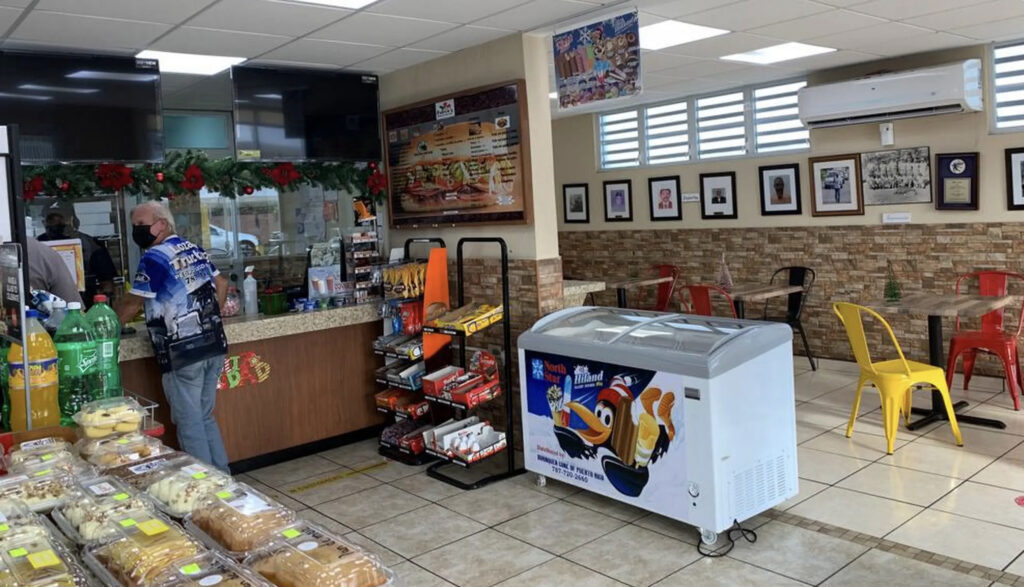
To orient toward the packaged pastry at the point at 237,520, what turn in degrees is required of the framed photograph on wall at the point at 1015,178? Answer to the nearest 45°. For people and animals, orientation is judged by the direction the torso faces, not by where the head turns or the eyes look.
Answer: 0° — it already faces it

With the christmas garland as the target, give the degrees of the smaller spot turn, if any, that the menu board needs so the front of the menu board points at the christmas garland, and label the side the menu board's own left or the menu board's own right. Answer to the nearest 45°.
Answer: approximately 45° to the menu board's own right

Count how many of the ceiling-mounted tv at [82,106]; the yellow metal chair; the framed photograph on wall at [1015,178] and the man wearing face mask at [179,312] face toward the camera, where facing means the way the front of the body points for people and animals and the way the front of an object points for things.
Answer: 2

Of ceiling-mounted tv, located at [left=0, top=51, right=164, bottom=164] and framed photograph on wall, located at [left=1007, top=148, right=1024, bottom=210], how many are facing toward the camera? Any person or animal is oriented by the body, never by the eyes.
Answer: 2

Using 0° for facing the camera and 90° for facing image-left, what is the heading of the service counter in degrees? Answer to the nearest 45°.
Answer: approximately 315°
